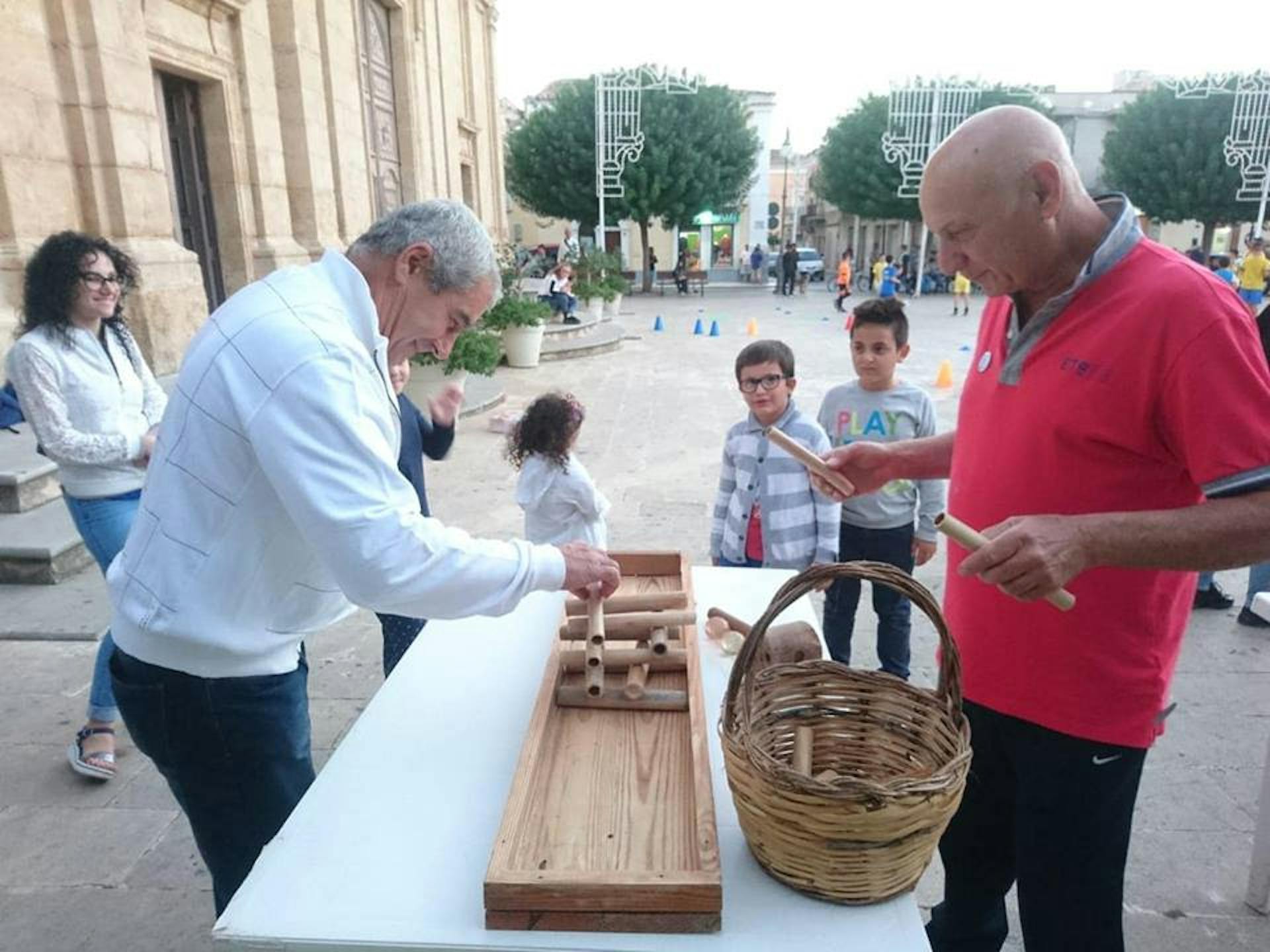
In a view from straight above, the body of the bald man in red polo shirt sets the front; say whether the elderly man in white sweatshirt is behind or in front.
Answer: in front

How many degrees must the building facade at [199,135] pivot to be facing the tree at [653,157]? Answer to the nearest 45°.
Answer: approximately 90° to its left

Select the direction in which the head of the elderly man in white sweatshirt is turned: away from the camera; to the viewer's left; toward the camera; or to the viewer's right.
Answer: to the viewer's right

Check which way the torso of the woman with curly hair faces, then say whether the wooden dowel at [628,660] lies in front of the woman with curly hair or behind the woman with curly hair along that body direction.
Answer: in front

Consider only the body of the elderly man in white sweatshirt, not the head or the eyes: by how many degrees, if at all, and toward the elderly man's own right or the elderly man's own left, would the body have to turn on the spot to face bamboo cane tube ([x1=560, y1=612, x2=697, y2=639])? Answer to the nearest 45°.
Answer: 0° — they already face it

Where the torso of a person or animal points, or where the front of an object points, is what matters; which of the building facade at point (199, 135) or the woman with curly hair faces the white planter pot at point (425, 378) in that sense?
the building facade

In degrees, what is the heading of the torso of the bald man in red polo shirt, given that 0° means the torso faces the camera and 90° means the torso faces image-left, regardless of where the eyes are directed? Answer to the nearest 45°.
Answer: approximately 45°

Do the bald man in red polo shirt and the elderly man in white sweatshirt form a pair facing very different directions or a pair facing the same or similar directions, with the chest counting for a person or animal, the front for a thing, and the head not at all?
very different directions

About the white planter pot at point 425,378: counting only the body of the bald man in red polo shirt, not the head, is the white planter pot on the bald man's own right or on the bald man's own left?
on the bald man's own right

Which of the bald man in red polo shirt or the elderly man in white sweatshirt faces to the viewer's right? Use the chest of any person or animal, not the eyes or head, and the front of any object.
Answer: the elderly man in white sweatshirt

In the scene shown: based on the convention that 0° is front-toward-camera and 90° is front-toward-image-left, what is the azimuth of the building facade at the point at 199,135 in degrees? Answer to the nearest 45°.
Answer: approximately 315°

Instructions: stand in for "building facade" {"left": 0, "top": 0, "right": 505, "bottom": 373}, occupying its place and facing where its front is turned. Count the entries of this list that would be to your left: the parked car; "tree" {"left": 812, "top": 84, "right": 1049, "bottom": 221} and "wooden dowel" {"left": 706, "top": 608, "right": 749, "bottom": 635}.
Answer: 2

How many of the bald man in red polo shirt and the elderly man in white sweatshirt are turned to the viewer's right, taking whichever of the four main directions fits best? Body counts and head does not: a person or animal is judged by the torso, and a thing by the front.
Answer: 1

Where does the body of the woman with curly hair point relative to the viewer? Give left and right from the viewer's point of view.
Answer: facing the viewer and to the right of the viewer

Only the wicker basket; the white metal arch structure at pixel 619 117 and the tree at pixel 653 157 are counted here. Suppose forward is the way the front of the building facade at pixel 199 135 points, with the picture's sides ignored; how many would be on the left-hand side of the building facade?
2

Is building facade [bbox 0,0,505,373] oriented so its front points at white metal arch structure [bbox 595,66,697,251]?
no

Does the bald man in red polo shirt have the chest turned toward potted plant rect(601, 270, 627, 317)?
no

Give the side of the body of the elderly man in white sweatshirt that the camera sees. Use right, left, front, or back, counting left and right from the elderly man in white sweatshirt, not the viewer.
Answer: right
